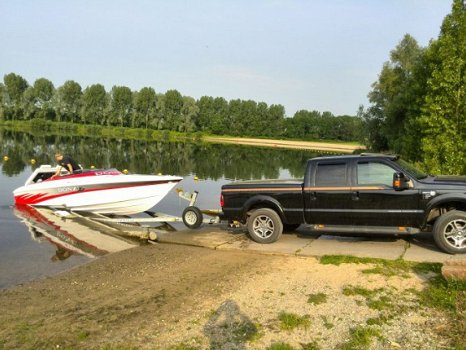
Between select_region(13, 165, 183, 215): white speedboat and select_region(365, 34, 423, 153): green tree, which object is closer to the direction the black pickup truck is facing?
the green tree

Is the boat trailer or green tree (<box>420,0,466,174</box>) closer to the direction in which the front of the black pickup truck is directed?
the green tree

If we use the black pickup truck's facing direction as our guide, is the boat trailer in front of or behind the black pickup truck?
behind

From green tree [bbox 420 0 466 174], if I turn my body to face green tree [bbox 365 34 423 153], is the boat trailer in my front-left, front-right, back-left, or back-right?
back-left

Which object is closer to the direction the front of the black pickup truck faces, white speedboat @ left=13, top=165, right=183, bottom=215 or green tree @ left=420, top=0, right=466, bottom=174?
the green tree

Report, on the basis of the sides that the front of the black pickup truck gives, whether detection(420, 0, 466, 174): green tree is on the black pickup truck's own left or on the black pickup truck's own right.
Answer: on the black pickup truck's own left

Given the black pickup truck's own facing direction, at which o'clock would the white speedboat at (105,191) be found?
The white speedboat is roughly at 7 o'clock from the black pickup truck.

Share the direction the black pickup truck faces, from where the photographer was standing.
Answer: facing to the right of the viewer

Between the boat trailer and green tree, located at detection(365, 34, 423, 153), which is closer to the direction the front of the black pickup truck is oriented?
the green tree

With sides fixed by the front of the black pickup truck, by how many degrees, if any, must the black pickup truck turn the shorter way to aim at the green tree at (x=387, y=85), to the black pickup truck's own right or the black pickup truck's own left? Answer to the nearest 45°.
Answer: approximately 90° to the black pickup truck's own left
